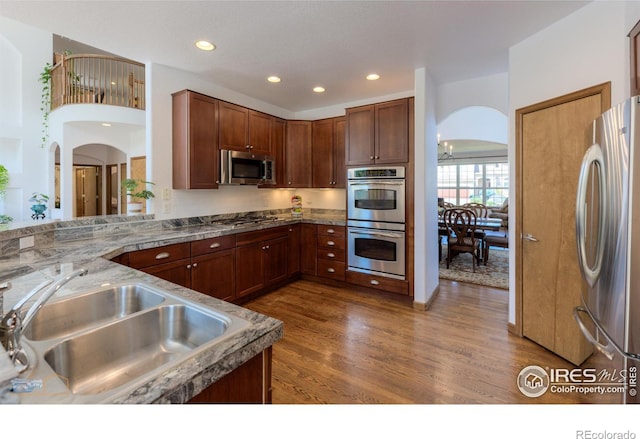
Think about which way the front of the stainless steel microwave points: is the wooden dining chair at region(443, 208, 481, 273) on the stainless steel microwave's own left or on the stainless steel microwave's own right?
on the stainless steel microwave's own left

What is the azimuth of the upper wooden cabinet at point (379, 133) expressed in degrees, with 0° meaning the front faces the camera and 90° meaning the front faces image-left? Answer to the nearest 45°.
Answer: approximately 45°

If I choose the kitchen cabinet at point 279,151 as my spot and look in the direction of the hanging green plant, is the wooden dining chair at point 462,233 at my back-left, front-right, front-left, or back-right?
back-right

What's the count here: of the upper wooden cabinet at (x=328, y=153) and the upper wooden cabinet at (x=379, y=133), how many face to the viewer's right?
0

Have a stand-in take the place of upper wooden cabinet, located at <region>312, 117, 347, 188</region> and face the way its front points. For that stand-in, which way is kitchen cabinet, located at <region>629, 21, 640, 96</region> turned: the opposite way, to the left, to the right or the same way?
to the right

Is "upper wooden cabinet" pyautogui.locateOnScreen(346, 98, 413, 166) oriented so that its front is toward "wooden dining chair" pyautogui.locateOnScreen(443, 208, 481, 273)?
no

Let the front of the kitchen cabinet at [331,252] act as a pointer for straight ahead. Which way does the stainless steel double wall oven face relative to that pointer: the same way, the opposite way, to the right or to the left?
the same way

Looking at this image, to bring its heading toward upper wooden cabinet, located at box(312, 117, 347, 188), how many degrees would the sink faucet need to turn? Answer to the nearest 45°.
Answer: approximately 45° to its left

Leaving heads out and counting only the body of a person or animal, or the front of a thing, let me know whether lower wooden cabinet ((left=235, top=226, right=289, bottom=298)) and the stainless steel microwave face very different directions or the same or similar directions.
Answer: same or similar directions

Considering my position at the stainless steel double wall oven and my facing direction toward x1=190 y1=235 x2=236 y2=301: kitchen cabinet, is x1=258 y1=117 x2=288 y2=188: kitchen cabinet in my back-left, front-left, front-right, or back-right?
front-right

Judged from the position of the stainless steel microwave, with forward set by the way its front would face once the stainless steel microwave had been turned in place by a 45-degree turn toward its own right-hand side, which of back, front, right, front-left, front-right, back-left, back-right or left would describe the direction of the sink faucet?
front

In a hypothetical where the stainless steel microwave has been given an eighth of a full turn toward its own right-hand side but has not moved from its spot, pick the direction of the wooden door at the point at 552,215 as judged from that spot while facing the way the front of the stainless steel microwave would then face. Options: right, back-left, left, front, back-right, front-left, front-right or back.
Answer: front-left

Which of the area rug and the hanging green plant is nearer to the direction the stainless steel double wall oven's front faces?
the hanging green plant
